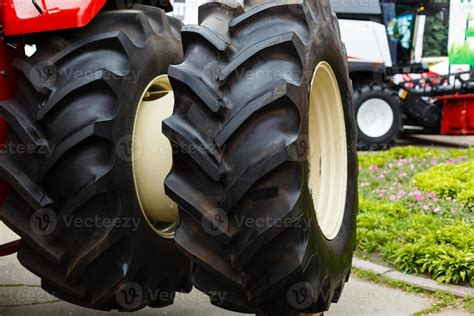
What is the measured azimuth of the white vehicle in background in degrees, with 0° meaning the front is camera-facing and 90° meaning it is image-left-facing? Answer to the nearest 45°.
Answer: approximately 270°

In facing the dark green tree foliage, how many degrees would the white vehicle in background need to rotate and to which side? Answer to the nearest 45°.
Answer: approximately 90° to its left

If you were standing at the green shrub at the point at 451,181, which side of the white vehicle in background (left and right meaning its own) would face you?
right

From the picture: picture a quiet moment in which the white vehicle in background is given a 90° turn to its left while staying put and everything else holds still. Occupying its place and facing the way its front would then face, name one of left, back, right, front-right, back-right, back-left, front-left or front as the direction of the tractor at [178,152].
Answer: back
